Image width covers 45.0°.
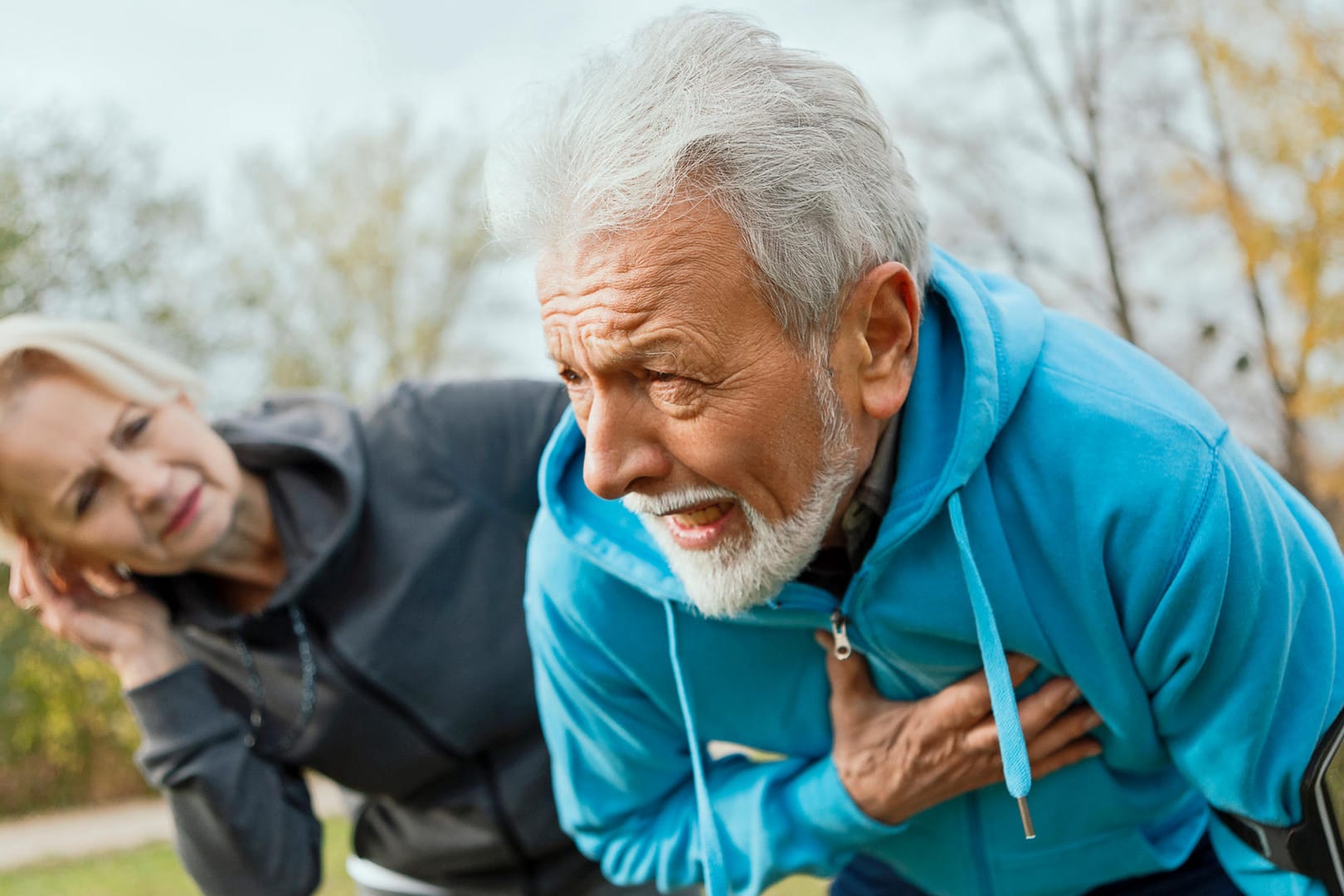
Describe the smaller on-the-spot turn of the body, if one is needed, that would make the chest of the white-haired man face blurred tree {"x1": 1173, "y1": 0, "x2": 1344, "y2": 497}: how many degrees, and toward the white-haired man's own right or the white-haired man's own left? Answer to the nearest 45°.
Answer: approximately 135° to the white-haired man's own right

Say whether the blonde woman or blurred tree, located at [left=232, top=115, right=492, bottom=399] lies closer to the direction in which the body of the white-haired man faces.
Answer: the blonde woman

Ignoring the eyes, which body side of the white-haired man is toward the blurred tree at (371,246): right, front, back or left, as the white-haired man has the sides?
right

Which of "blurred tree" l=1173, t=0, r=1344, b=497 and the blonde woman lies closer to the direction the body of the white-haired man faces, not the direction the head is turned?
the blonde woman

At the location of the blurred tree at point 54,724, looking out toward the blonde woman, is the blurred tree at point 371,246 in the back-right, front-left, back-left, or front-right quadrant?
back-left

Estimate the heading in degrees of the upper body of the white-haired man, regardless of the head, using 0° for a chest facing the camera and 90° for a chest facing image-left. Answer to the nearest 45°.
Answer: approximately 45°
